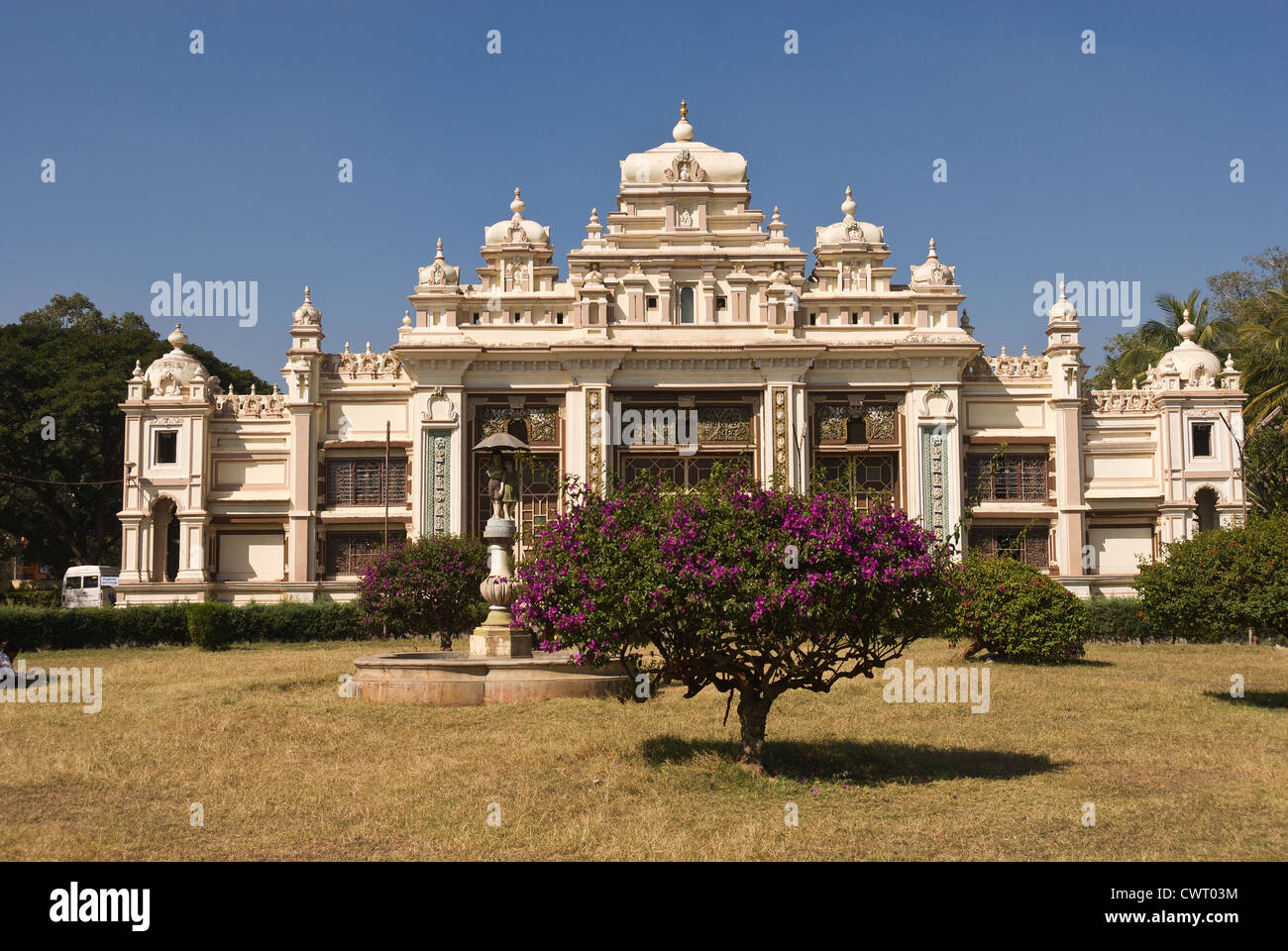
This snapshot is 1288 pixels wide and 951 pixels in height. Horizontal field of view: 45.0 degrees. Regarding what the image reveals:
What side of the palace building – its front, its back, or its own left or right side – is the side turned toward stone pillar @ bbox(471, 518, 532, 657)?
front

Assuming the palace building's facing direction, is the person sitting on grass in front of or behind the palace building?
in front

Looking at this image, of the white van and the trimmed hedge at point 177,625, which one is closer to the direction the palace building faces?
the trimmed hedge

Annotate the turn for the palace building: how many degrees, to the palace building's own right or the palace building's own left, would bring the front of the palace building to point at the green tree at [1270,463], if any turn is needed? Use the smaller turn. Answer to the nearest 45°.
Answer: approximately 90° to the palace building's own left

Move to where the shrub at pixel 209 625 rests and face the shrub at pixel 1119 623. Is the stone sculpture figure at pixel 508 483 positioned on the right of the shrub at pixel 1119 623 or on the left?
right

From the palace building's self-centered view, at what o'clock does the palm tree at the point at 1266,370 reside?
The palm tree is roughly at 9 o'clock from the palace building.

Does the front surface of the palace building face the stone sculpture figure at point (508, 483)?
yes

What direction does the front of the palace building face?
toward the camera

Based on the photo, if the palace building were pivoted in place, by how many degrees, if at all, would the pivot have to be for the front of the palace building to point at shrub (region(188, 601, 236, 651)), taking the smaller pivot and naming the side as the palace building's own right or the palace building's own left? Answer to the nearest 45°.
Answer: approximately 45° to the palace building's own right

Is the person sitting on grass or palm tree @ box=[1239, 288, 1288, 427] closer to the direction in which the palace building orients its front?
the person sitting on grass

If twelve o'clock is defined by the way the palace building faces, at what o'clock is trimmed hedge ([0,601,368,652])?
The trimmed hedge is roughly at 2 o'clock from the palace building.

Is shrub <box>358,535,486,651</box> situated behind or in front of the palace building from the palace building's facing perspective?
in front

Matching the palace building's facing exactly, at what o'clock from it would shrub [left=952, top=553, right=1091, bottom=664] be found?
The shrub is roughly at 11 o'clock from the palace building.
